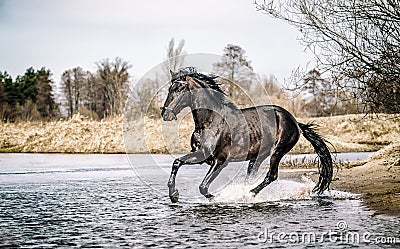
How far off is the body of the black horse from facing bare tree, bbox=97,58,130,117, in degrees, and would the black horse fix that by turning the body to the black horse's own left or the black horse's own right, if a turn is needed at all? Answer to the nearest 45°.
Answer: approximately 90° to the black horse's own right

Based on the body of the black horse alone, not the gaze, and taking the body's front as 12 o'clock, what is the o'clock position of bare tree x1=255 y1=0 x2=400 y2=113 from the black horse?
The bare tree is roughly at 5 o'clock from the black horse.

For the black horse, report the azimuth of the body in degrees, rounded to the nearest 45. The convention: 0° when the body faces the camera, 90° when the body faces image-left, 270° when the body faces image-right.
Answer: approximately 90°
